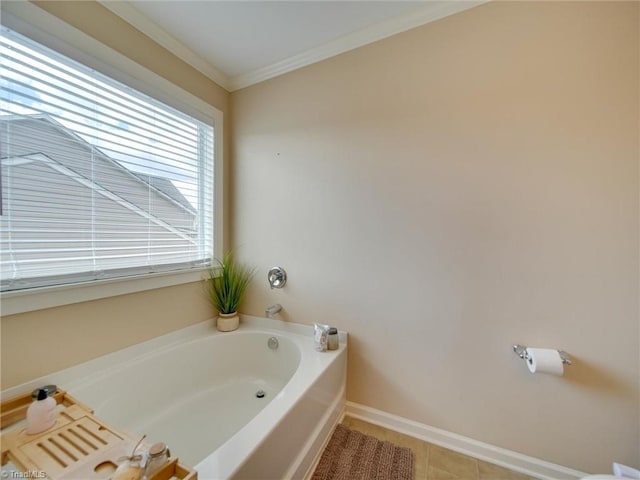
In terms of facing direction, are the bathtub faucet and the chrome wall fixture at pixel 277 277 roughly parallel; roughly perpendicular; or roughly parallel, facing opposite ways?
roughly parallel

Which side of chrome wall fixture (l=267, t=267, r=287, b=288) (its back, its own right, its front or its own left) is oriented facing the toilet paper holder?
left

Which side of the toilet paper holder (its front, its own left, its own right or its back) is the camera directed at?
front

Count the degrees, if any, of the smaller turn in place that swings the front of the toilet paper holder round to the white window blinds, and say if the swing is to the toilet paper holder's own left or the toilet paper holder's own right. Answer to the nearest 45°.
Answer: approximately 45° to the toilet paper holder's own right

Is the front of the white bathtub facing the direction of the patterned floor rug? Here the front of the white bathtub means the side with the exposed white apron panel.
yes

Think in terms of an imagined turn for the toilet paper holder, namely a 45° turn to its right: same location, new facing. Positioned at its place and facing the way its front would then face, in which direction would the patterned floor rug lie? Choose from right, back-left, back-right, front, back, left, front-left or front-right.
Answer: front

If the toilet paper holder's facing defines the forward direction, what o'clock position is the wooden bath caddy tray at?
The wooden bath caddy tray is roughly at 1 o'clock from the toilet paper holder.

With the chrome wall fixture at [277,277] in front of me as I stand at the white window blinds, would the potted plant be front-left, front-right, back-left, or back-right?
front-left

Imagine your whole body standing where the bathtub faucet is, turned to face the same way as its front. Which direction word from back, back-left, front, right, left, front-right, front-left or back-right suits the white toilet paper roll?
left

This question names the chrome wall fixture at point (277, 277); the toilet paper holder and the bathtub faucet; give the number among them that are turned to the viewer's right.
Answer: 0

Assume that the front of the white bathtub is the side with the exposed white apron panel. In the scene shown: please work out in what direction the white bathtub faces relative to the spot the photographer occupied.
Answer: facing the viewer and to the right of the viewer

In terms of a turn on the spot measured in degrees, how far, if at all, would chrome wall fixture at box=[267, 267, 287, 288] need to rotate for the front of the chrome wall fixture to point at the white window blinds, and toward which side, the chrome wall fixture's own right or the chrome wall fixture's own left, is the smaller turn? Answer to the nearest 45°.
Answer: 0° — it already faces it

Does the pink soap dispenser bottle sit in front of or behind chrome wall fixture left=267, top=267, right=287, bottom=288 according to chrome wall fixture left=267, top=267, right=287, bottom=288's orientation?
in front

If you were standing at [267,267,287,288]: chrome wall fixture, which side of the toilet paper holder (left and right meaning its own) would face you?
right

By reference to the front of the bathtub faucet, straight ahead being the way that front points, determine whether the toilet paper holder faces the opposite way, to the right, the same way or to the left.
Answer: the same way

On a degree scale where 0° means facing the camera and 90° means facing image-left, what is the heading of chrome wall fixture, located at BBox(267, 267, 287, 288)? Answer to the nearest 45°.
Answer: approximately 45°
